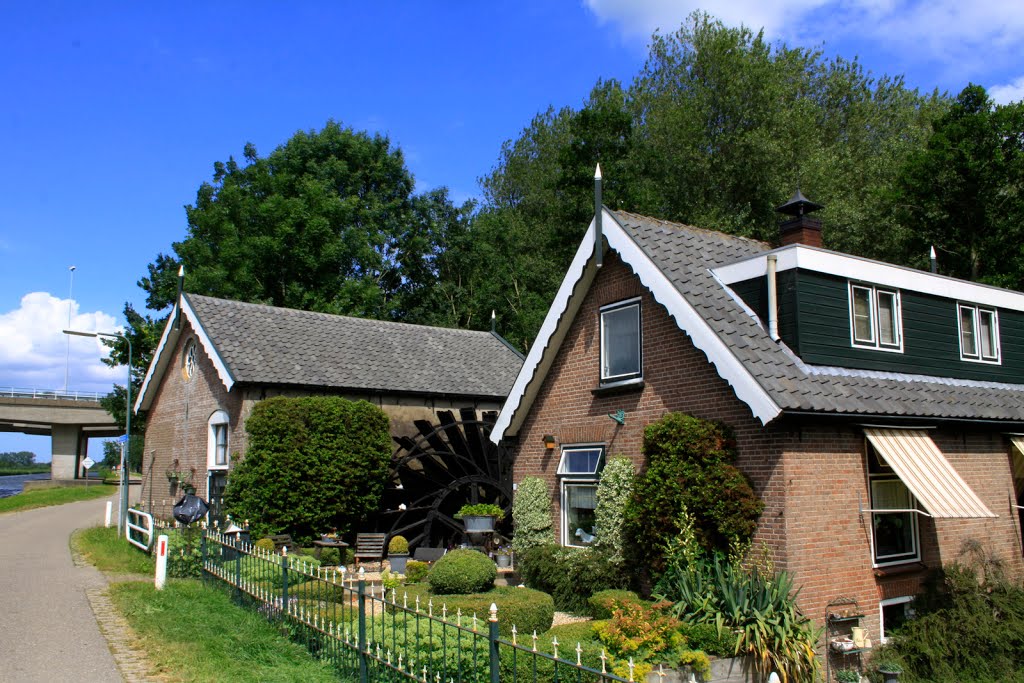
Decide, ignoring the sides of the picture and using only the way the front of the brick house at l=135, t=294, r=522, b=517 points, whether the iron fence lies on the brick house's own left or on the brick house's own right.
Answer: on the brick house's own left

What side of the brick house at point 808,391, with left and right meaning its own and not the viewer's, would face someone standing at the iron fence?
front

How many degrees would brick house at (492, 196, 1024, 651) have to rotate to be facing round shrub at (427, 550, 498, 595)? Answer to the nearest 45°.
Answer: approximately 45° to its right

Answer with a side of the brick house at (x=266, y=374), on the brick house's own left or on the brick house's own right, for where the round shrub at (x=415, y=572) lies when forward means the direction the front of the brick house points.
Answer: on the brick house's own left

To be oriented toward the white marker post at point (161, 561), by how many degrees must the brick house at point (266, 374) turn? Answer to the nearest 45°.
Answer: approximately 45° to its left

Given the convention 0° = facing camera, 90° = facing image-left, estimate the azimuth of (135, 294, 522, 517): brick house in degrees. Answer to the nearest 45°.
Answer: approximately 45°

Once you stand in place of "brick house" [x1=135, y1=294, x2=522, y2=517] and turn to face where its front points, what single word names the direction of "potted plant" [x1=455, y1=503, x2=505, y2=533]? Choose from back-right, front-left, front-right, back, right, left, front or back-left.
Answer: left

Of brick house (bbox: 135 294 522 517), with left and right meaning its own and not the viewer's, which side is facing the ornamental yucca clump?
left

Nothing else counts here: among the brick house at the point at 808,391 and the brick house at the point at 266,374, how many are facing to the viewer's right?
0

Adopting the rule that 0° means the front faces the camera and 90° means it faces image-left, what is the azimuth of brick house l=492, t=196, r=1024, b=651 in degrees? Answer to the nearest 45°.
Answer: approximately 45°

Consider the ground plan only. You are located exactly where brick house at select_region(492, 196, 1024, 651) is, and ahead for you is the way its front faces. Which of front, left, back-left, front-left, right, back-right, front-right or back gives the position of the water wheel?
right

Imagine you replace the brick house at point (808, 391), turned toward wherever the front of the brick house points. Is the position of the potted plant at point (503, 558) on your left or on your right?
on your right

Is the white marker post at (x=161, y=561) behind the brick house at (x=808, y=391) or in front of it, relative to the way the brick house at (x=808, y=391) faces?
in front
